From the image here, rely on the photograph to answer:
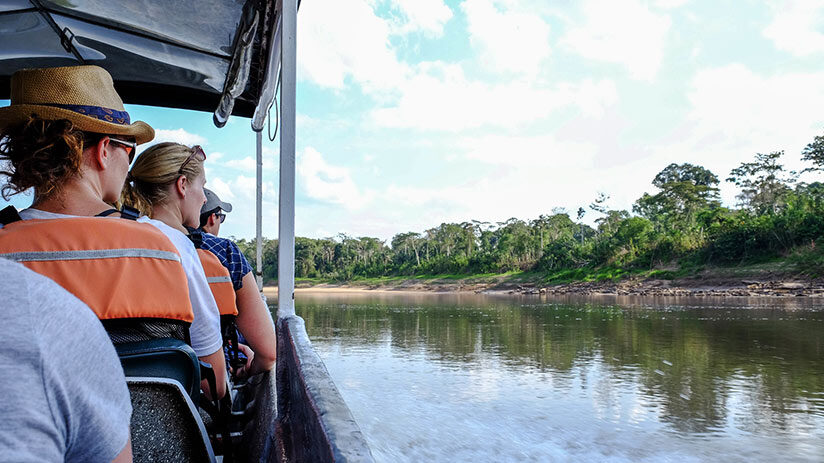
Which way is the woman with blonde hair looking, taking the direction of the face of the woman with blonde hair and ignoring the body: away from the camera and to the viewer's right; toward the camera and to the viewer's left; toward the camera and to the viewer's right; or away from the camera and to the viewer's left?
away from the camera and to the viewer's right

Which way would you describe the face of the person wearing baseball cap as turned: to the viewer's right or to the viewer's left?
to the viewer's right

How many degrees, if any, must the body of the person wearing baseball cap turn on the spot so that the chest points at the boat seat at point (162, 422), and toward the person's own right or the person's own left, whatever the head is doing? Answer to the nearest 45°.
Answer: approximately 135° to the person's own right

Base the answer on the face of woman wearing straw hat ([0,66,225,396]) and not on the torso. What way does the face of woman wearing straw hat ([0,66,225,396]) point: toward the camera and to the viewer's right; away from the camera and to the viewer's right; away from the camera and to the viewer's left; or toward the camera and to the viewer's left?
away from the camera and to the viewer's right

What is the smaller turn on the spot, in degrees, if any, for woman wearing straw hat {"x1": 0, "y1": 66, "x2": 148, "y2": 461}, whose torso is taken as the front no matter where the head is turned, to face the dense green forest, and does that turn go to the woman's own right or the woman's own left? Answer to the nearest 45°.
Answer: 0° — they already face it

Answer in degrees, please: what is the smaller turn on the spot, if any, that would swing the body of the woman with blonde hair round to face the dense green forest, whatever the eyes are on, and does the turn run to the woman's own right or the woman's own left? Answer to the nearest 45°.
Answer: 0° — they already face it

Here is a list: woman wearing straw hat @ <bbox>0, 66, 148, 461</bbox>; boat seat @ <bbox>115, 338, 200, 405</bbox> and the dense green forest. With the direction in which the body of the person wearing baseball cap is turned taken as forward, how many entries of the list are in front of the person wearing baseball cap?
1

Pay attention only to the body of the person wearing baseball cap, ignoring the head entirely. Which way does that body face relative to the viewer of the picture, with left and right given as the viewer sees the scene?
facing away from the viewer and to the right of the viewer

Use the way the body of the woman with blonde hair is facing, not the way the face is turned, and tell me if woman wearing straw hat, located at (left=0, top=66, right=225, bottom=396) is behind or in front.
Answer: behind

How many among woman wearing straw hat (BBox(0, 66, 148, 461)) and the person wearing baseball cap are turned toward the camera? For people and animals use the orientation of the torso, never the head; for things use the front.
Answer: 0

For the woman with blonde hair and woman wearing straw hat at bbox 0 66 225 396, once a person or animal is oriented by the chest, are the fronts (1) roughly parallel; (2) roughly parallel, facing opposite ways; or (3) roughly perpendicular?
roughly parallel

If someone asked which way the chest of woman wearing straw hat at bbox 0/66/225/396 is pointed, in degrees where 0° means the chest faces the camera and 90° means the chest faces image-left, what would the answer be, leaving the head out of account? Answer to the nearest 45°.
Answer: approximately 225°

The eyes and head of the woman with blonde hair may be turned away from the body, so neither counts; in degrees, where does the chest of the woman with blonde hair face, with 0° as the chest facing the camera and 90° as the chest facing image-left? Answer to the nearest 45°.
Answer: approximately 225°

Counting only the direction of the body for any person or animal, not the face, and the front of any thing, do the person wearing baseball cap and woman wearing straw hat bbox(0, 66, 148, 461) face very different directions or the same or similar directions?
same or similar directions
